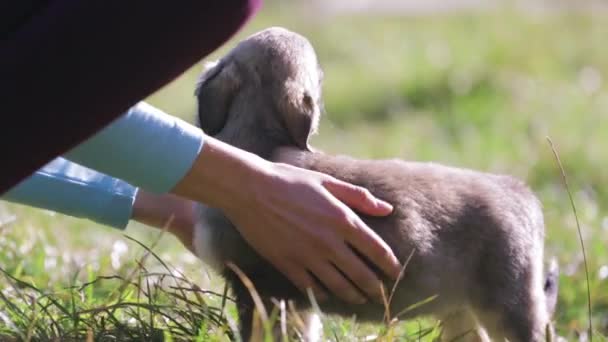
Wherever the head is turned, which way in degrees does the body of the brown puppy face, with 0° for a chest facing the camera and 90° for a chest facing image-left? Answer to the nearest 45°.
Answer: approximately 90°
